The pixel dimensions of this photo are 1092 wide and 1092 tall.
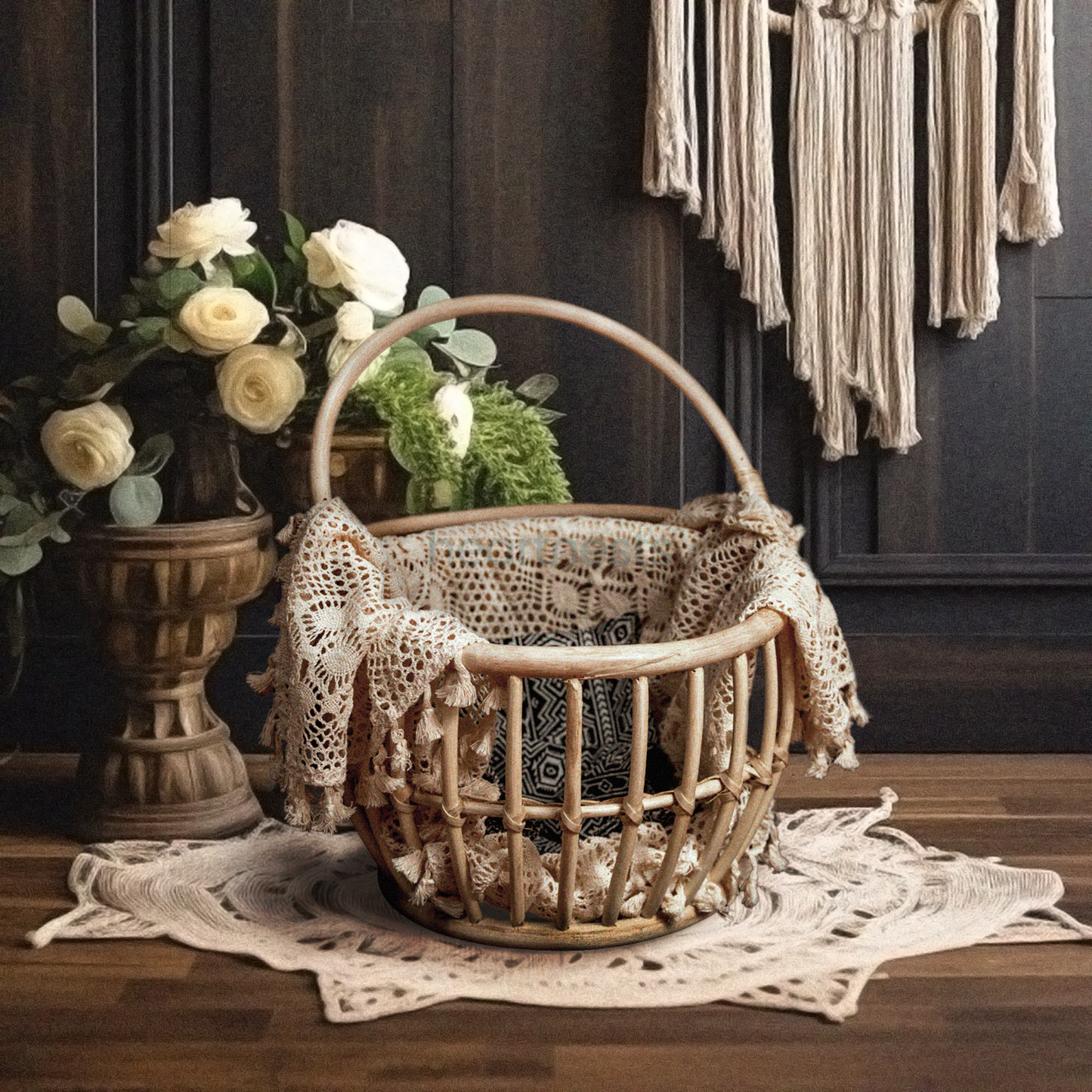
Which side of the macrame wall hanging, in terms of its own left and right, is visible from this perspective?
front

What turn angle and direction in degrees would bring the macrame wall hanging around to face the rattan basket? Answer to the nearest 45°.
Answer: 0° — it already faces it

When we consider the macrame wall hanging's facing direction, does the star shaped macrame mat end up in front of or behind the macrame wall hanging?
in front

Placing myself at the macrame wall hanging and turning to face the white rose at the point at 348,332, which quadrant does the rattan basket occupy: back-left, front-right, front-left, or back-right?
front-left
